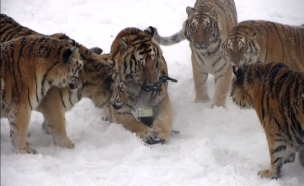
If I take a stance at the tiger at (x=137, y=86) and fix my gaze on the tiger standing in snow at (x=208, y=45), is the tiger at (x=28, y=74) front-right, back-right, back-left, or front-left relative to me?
back-left

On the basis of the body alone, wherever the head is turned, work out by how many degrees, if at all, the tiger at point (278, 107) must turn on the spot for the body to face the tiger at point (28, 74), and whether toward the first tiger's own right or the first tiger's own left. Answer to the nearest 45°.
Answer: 0° — it already faces it

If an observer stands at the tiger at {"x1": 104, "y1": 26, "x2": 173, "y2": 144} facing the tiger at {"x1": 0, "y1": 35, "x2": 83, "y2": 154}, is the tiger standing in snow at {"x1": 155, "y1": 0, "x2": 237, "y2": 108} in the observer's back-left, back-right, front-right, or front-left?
back-right

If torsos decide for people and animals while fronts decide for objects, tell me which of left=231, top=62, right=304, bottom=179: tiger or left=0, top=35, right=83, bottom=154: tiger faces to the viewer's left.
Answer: left=231, top=62, right=304, bottom=179: tiger

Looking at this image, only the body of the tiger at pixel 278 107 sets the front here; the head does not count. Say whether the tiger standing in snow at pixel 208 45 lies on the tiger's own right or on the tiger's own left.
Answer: on the tiger's own right

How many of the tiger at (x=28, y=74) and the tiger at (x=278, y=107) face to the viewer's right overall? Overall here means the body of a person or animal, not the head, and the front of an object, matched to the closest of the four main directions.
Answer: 1

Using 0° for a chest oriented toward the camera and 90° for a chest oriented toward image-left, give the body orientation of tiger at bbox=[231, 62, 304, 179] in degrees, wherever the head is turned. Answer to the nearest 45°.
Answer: approximately 90°

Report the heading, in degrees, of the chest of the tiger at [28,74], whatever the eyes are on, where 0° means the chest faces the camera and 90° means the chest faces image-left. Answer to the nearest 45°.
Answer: approximately 270°

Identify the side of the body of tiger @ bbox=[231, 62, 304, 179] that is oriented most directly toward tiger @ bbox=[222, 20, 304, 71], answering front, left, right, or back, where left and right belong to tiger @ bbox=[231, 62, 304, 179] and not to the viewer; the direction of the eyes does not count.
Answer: right
